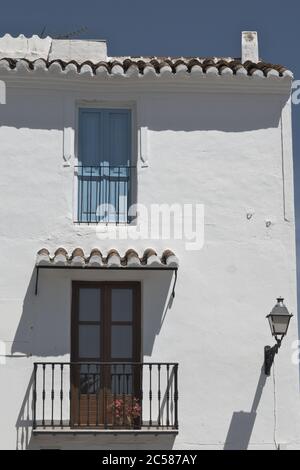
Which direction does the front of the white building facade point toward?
toward the camera
